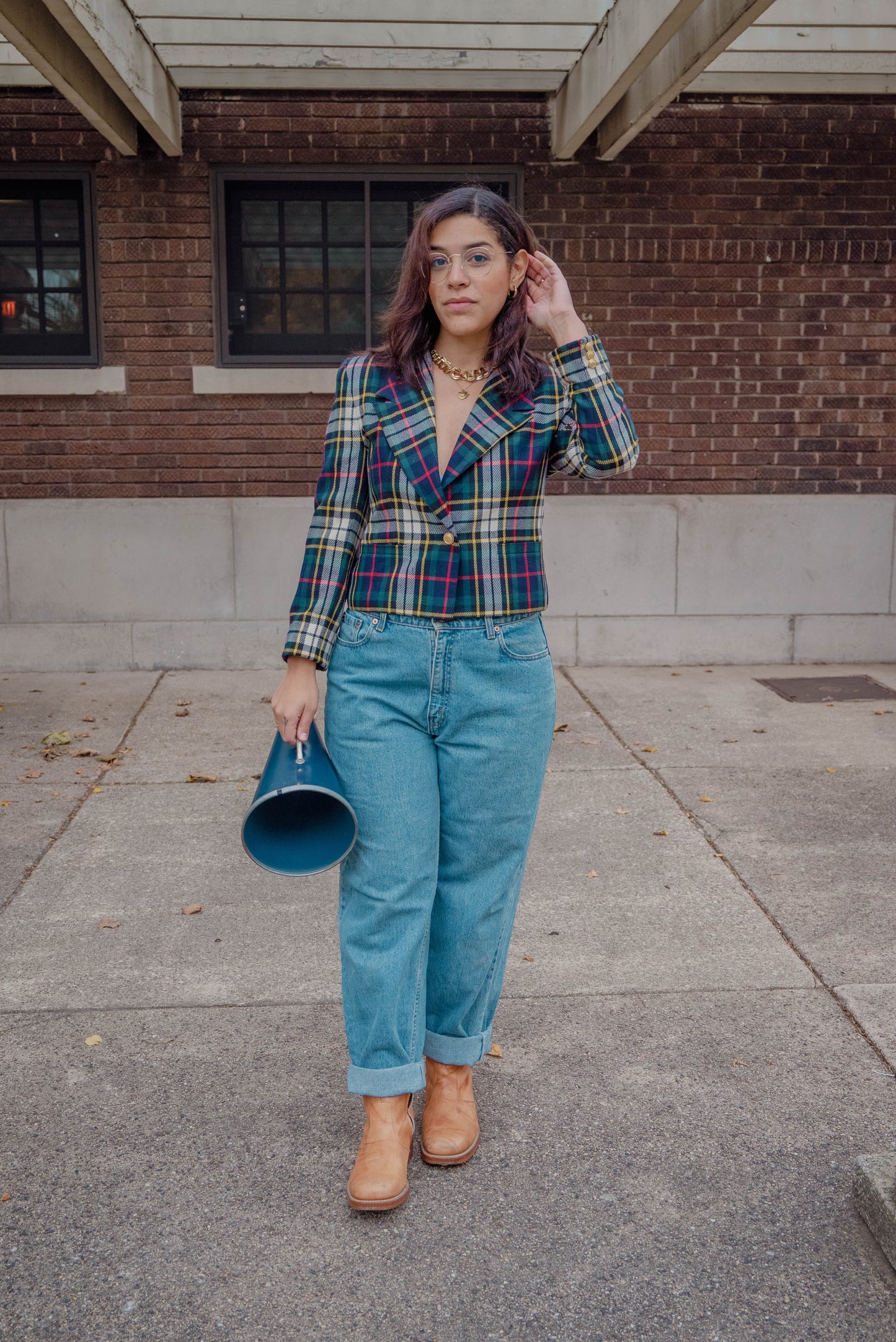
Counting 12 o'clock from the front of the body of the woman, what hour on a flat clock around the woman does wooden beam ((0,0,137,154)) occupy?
The wooden beam is roughly at 5 o'clock from the woman.

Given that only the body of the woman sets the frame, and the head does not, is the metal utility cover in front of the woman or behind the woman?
behind

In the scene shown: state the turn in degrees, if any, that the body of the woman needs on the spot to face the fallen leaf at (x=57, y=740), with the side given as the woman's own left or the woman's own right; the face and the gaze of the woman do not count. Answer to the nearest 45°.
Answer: approximately 135° to the woman's own right

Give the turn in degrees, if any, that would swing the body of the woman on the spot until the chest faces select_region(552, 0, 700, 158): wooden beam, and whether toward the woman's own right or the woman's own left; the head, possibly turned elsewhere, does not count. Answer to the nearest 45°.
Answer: approximately 180°

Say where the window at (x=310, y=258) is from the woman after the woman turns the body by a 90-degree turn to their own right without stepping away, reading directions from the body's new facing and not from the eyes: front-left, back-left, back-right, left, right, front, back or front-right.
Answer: right

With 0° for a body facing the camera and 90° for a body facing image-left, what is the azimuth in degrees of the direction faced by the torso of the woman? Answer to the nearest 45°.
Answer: approximately 0°

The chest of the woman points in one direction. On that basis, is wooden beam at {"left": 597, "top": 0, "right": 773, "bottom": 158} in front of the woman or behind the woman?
behind

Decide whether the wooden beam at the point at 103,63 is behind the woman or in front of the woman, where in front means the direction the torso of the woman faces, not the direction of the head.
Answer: behind

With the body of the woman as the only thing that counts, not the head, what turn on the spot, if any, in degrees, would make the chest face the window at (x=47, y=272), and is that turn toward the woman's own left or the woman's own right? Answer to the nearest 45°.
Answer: approximately 135° to the woman's own right
